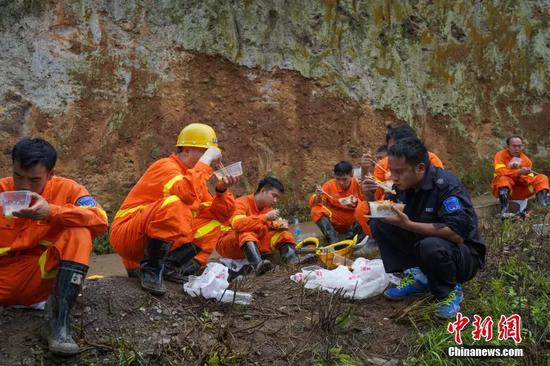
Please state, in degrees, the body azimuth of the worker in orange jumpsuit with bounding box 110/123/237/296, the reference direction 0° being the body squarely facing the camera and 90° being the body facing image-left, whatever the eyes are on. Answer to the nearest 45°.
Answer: approximately 270°

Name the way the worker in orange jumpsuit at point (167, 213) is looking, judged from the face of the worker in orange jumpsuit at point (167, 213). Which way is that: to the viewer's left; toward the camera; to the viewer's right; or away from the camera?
to the viewer's right

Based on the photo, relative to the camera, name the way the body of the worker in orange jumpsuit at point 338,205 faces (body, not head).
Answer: toward the camera

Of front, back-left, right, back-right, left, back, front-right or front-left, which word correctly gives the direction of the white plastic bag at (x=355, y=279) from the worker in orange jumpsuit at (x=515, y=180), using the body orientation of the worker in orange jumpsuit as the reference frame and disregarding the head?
front

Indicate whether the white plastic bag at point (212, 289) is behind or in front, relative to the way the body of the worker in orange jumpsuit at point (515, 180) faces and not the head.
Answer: in front
